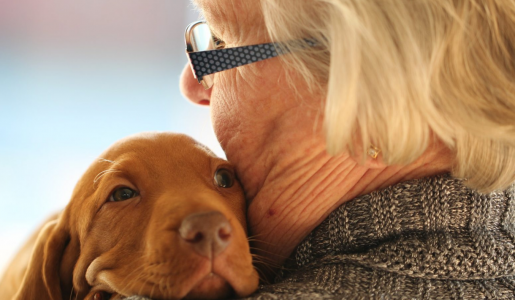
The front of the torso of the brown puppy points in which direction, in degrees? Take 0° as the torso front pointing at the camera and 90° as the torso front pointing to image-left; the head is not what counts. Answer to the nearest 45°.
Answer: approximately 315°

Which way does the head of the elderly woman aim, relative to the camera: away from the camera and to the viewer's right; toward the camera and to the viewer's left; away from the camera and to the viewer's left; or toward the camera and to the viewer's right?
away from the camera and to the viewer's left
